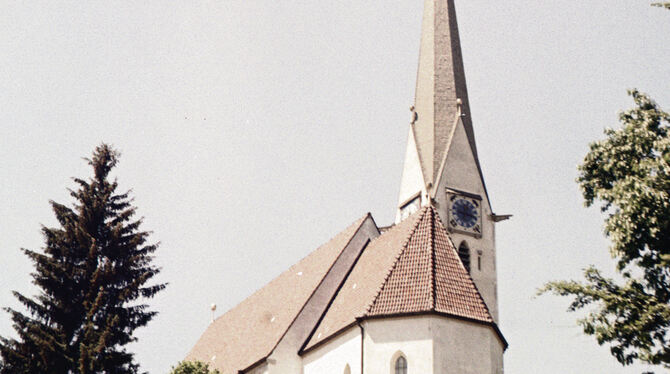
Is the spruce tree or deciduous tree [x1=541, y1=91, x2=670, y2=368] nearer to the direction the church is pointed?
the spruce tree
